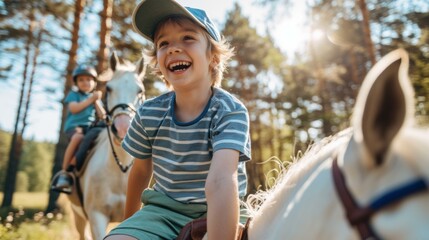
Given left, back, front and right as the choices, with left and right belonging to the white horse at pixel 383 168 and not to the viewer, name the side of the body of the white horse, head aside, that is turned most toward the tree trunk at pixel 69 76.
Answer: back

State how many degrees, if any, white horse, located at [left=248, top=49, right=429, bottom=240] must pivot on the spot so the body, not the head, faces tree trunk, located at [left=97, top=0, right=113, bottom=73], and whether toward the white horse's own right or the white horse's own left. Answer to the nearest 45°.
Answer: approximately 180°

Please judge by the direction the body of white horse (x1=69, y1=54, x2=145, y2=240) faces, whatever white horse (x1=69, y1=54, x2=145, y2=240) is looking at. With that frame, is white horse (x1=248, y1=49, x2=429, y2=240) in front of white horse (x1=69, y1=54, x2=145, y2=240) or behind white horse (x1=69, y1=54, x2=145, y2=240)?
in front

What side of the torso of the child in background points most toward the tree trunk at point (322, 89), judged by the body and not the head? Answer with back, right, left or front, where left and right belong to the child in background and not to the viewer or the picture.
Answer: left

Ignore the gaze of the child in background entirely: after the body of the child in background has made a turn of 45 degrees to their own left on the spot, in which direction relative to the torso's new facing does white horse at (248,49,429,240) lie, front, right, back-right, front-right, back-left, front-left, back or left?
right

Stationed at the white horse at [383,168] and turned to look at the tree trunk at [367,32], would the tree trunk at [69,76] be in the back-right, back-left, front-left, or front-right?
front-left

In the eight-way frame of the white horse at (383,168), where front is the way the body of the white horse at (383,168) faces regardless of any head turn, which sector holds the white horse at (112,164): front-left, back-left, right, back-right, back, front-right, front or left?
back

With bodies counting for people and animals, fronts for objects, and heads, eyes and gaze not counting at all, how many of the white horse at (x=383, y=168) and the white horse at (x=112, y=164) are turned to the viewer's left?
0

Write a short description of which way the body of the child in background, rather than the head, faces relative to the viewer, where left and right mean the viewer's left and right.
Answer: facing the viewer and to the right of the viewer

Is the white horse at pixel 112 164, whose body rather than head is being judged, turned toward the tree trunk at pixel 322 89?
no

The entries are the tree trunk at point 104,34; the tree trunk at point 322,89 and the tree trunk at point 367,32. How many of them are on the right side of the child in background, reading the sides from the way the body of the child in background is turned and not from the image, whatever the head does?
0
